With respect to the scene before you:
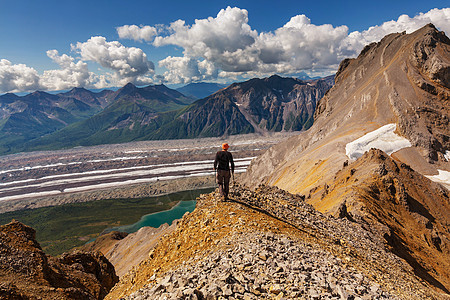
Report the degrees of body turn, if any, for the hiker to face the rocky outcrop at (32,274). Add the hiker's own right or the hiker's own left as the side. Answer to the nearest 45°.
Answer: approximately 90° to the hiker's own left

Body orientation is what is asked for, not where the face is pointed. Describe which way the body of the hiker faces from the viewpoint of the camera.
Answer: away from the camera
